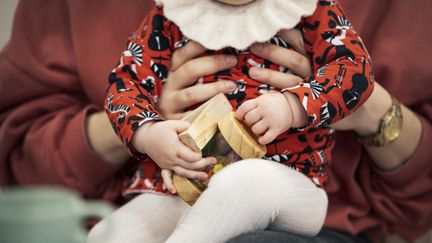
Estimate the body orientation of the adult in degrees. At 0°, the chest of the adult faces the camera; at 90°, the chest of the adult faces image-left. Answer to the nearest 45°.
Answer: approximately 0°

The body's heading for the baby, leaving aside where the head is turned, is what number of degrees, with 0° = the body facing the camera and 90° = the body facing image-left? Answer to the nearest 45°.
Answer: approximately 0°

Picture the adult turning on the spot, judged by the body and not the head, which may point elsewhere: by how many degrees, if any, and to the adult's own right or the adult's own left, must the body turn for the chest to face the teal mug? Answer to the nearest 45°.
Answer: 0° — they already face it
